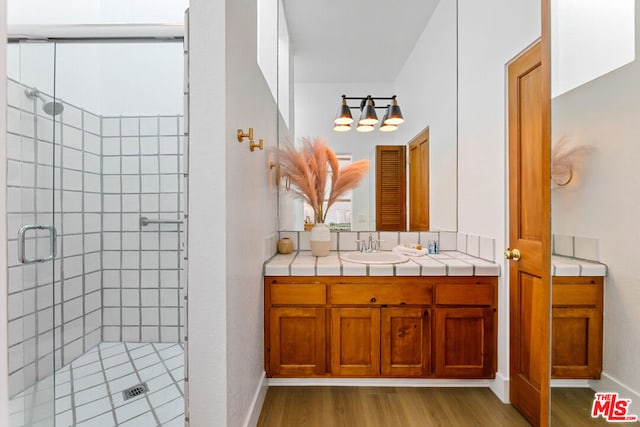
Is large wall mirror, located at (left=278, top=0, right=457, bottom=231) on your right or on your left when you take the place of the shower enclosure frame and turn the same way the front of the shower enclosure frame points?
on your left

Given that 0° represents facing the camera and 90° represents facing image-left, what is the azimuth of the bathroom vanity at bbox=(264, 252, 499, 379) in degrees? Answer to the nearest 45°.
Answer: approximately 0°

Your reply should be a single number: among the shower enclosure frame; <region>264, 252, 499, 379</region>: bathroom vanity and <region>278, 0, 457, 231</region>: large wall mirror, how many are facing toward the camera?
3

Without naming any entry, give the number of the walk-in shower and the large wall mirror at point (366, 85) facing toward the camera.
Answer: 2

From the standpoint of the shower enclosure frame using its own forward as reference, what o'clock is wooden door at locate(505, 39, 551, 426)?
The wooden door is roughly at 10 o'clock from the shower enclosure frame.

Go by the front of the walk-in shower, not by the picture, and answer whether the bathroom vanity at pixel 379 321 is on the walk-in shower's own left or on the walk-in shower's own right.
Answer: on the walk-in shower's own left

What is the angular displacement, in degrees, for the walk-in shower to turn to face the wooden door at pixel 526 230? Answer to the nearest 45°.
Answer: approximately 45° to its left

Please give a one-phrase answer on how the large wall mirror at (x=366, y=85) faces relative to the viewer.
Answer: facing the viewer

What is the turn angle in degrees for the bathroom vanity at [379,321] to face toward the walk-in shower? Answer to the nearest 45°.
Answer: approximately 90° to its right

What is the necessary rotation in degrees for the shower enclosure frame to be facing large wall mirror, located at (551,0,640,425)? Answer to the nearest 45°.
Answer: approximately 45° to its left

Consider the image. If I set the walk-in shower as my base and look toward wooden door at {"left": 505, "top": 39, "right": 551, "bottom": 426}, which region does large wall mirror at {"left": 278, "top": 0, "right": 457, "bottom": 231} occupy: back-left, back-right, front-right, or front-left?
front-left

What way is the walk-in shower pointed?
toward the camera

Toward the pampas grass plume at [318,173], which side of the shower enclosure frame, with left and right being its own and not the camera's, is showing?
left
